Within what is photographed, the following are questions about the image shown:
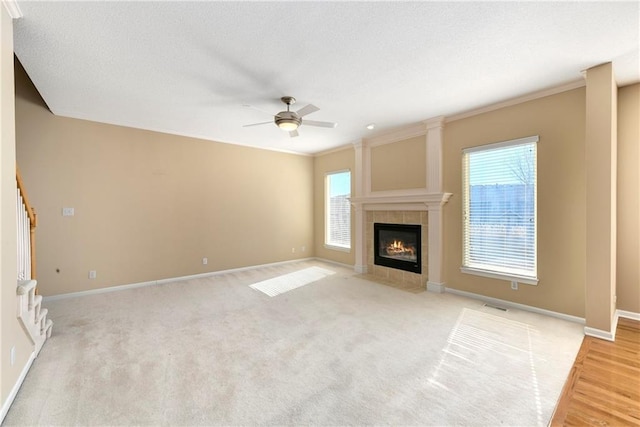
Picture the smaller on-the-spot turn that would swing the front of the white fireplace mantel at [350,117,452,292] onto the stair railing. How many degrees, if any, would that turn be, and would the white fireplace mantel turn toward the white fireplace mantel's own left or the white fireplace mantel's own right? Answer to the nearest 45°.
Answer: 0° — it already faces it

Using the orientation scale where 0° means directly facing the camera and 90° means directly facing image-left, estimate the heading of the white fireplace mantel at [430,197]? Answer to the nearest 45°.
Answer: approximately 45°
